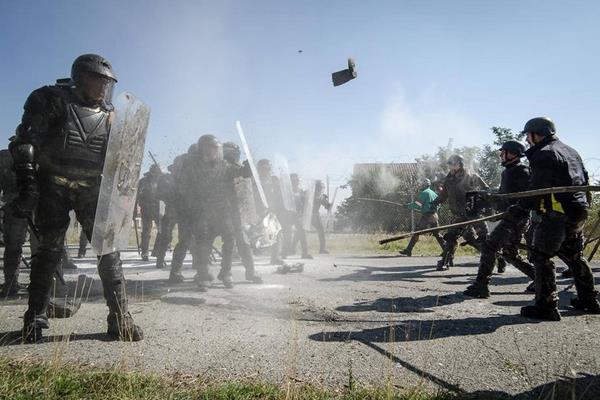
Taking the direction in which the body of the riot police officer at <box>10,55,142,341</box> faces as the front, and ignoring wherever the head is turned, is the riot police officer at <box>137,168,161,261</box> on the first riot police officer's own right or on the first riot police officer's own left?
on the first riot police officer's own left

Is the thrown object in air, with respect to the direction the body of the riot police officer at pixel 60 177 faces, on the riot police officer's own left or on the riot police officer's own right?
on the riot police officer's own left

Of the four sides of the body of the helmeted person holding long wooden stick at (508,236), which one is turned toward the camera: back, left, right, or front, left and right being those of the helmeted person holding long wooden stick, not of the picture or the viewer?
left

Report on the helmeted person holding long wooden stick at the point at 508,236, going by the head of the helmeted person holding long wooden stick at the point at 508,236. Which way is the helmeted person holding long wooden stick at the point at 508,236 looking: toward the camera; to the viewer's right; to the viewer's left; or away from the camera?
to the viewer's left

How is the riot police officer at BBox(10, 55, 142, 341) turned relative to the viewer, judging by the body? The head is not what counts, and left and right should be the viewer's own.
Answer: facing the viewer and to the right of the viewer

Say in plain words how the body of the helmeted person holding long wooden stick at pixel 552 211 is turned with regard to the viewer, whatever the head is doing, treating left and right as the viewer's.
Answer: facing to the left of the viewer

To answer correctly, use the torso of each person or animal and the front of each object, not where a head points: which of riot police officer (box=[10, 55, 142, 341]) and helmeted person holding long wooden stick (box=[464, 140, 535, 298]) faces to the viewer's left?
helmeted person holding long wooden stick (box=[464, 140, 535, 298])

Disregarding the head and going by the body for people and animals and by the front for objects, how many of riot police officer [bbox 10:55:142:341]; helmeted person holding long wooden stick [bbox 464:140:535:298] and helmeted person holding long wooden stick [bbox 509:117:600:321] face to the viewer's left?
2
